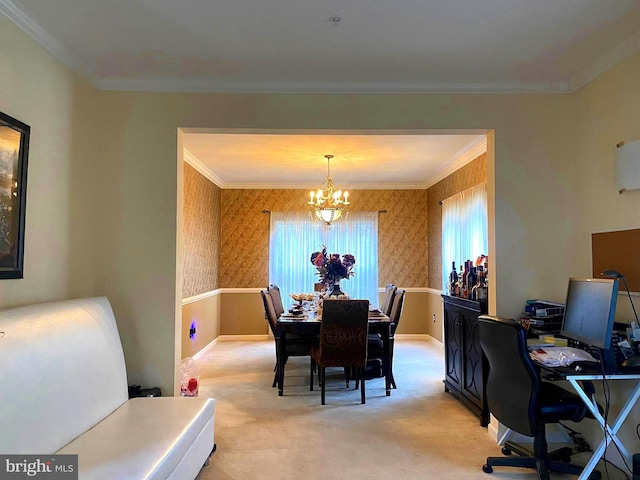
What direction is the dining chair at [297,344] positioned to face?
to the viewer's right

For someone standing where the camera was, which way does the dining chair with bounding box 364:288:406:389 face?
facing to the left of the viewer

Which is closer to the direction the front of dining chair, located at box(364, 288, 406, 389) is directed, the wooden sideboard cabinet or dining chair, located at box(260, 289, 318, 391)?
the dining chair

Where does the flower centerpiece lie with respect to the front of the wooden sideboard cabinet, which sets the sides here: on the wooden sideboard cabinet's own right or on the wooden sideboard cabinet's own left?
on the wooden sideboard cabinet's own right

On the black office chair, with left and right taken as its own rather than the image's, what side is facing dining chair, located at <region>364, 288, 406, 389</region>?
left

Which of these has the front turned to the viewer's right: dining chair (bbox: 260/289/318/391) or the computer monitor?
the dining chair

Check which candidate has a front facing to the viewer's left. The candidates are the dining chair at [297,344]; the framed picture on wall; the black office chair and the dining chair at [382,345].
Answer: the dining chair at [382,345]

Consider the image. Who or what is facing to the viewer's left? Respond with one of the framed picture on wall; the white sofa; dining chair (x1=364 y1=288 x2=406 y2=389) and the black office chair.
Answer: the dining chair

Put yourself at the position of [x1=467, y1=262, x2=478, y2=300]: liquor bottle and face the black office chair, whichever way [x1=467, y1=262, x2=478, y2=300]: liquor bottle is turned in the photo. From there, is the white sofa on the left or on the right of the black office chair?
right

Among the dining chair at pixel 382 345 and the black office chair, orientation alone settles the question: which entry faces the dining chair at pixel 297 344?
the dining chair at pixel 382 345

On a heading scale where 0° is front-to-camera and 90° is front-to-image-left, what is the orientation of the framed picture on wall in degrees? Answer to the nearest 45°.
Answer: approximately 315°

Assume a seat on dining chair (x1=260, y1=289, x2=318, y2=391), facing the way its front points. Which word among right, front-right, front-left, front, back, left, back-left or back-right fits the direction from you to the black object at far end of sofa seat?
back-right

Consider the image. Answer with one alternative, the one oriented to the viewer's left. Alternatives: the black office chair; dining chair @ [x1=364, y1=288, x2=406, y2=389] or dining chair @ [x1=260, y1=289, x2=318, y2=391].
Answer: dining chair @ [x1=364, y1=288, x2=406, y2=389]

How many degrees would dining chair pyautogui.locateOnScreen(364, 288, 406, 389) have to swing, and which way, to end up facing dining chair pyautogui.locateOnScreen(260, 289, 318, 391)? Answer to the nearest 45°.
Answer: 0° — it already faces it

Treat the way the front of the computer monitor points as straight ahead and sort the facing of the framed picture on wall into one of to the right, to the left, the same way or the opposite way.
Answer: the opposite way

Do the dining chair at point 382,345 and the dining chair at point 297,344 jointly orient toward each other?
yes

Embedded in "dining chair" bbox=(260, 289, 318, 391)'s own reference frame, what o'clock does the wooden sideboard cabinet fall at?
The wooden sideboard cabinet is roughly at 1 o'clock from the dining chair.
